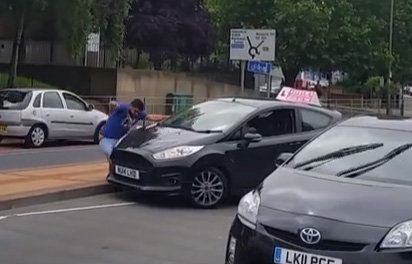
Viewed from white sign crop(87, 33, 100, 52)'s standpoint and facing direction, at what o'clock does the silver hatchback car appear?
The silver hatchback car is roughly at 12 o'clock from the white sign.

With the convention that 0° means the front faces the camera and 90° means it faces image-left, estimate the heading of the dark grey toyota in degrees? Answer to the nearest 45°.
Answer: approximately 45°

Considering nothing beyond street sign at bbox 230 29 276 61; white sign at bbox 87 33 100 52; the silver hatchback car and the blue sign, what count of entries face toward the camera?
3

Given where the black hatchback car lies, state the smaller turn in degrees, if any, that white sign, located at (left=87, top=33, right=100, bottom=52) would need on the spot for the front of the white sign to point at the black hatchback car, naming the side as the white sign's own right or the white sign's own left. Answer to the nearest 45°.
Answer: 0° — it already faces it

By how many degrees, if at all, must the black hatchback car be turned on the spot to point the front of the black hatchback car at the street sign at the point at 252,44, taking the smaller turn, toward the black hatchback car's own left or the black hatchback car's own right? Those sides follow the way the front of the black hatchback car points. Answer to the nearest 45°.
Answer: approximately 135° to the black hatchback car's own right

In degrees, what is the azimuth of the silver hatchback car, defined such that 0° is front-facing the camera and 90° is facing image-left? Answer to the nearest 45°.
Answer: approximately 225°
